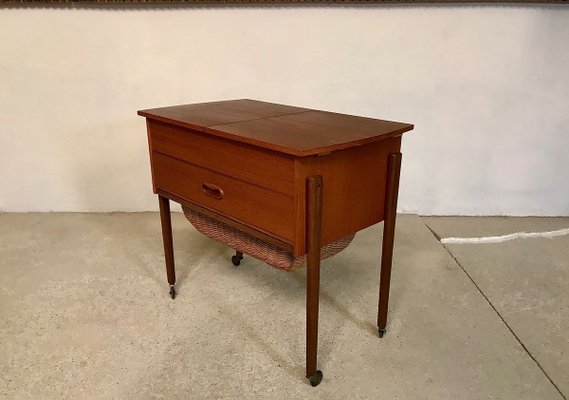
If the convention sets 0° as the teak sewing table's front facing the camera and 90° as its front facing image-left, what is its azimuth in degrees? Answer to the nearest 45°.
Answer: approximately 45°
